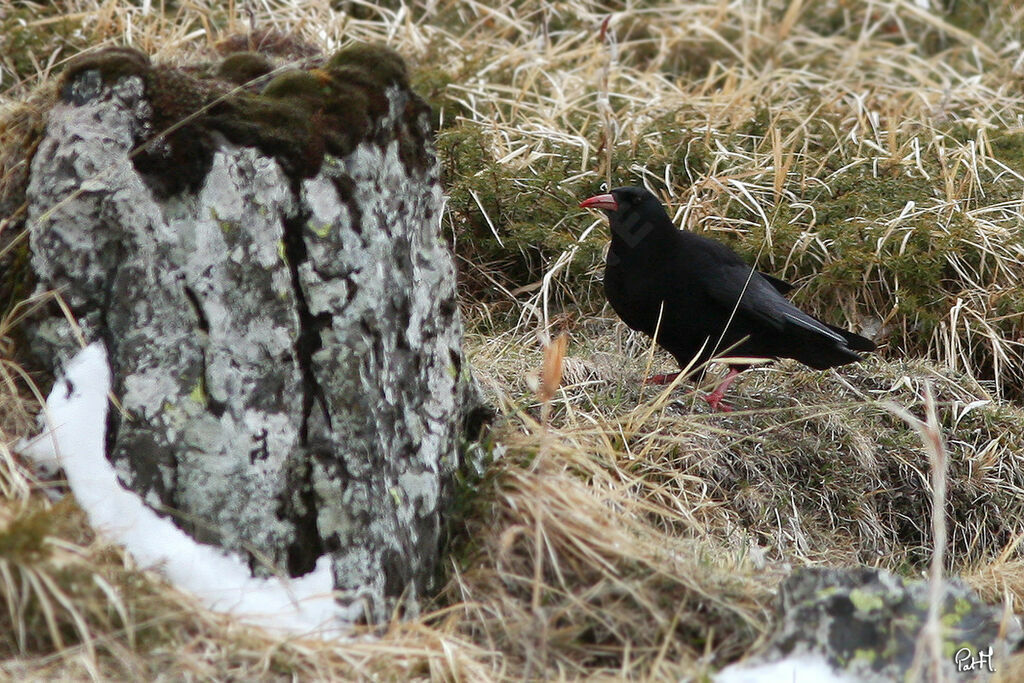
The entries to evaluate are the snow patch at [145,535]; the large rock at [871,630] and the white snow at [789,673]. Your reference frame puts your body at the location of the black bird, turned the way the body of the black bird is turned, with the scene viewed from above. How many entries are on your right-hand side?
0

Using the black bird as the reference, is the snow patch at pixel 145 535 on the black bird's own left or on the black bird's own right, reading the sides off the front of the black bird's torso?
on the black bird's own left

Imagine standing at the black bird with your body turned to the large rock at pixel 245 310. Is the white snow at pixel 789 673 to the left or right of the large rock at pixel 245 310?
left

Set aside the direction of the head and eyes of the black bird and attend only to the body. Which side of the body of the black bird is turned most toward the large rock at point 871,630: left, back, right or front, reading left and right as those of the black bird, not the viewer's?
left

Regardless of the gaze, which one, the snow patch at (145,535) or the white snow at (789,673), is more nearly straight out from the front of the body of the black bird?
the snow patch

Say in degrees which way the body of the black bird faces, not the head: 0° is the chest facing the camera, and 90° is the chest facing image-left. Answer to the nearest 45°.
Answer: approximately 90°

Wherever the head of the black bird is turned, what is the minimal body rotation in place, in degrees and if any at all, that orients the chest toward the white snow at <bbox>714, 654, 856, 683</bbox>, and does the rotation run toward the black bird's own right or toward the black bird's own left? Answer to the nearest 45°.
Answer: approximately 90° to the black bird's own left

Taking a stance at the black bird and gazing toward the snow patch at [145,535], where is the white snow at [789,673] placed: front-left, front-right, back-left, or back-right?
front-left
